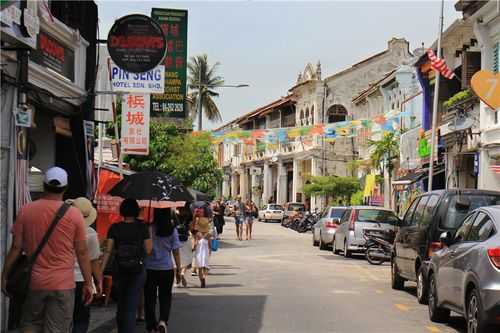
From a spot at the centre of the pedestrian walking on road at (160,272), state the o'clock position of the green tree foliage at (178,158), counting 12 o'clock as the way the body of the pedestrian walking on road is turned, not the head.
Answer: The green tree foliage is roughly at 12 o'clock from the pedestrian walking on road.

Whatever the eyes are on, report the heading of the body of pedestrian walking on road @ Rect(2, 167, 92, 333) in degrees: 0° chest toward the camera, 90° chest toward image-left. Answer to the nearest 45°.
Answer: approximately 180°

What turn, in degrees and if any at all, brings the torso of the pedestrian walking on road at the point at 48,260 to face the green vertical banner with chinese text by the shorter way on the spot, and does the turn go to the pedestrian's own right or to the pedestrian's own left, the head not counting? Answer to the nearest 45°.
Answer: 0° — they already face it

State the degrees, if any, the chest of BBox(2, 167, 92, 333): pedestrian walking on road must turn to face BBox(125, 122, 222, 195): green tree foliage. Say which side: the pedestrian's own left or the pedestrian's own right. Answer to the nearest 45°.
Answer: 0° — they already face it

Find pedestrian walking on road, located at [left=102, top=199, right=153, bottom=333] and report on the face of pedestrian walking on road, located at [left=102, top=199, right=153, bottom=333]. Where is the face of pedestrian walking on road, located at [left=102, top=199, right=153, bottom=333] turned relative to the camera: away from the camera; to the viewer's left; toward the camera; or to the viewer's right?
away from the camera

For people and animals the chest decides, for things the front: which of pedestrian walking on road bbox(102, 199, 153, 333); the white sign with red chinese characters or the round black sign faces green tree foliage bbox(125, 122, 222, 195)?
the pedestrian walking on road

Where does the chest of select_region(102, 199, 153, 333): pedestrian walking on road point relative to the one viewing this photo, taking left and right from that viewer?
facing away from the viewer

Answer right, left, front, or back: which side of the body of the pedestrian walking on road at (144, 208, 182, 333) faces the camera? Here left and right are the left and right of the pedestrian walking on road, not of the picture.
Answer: back

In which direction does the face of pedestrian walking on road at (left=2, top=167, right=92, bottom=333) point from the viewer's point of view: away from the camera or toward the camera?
away from the camera

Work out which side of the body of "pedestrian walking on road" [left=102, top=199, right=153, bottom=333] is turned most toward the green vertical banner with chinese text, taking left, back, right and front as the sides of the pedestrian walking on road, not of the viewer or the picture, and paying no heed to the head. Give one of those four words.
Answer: front

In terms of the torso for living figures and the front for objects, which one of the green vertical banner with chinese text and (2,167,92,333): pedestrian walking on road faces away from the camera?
the pedestrian walking on road

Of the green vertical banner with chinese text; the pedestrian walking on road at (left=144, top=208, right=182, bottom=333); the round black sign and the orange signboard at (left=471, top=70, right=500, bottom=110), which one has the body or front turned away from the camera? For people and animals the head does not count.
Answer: the pedestrian walking on road
